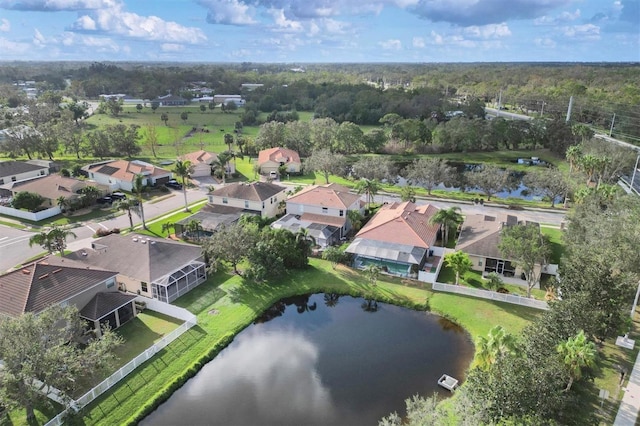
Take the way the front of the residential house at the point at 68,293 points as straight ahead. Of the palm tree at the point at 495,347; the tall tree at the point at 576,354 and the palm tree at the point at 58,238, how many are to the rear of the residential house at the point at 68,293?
2

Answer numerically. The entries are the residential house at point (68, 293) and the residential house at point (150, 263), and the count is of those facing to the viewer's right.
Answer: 0

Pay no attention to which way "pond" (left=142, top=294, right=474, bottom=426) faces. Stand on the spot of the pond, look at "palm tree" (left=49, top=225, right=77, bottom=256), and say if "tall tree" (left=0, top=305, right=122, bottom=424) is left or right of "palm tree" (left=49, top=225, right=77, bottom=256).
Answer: left

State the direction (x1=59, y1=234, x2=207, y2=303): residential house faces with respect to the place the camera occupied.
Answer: facing away from the viewer and to the left of the viewer

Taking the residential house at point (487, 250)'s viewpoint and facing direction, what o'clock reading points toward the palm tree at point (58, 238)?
The palm tree is roughly at 8 o'clock from the residential house.

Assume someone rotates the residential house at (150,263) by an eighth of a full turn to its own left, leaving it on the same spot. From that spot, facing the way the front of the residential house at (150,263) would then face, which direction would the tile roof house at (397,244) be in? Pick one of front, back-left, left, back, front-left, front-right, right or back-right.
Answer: back

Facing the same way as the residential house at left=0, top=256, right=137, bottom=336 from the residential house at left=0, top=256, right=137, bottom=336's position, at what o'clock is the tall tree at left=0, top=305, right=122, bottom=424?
The tall tree is roughly at 8 o'clock from the residential house.

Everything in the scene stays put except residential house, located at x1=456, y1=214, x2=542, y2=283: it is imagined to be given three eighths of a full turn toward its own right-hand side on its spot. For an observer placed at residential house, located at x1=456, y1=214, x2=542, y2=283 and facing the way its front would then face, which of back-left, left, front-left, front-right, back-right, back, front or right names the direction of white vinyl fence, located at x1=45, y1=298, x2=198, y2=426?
right

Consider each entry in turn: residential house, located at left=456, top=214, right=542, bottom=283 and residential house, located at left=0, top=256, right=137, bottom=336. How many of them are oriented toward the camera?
0

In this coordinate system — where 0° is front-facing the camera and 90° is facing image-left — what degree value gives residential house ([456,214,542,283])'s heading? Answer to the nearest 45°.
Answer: approximately 180°

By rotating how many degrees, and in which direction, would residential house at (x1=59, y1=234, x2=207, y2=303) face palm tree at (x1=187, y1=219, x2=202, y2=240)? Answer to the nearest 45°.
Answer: approximately 90° to its right

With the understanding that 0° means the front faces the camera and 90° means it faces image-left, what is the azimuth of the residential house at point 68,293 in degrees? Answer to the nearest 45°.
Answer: approximately 135°

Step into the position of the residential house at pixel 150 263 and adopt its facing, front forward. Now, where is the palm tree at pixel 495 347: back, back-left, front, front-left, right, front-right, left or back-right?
back

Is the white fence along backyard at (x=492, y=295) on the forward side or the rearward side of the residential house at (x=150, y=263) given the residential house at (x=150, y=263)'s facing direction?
on the rearward side
